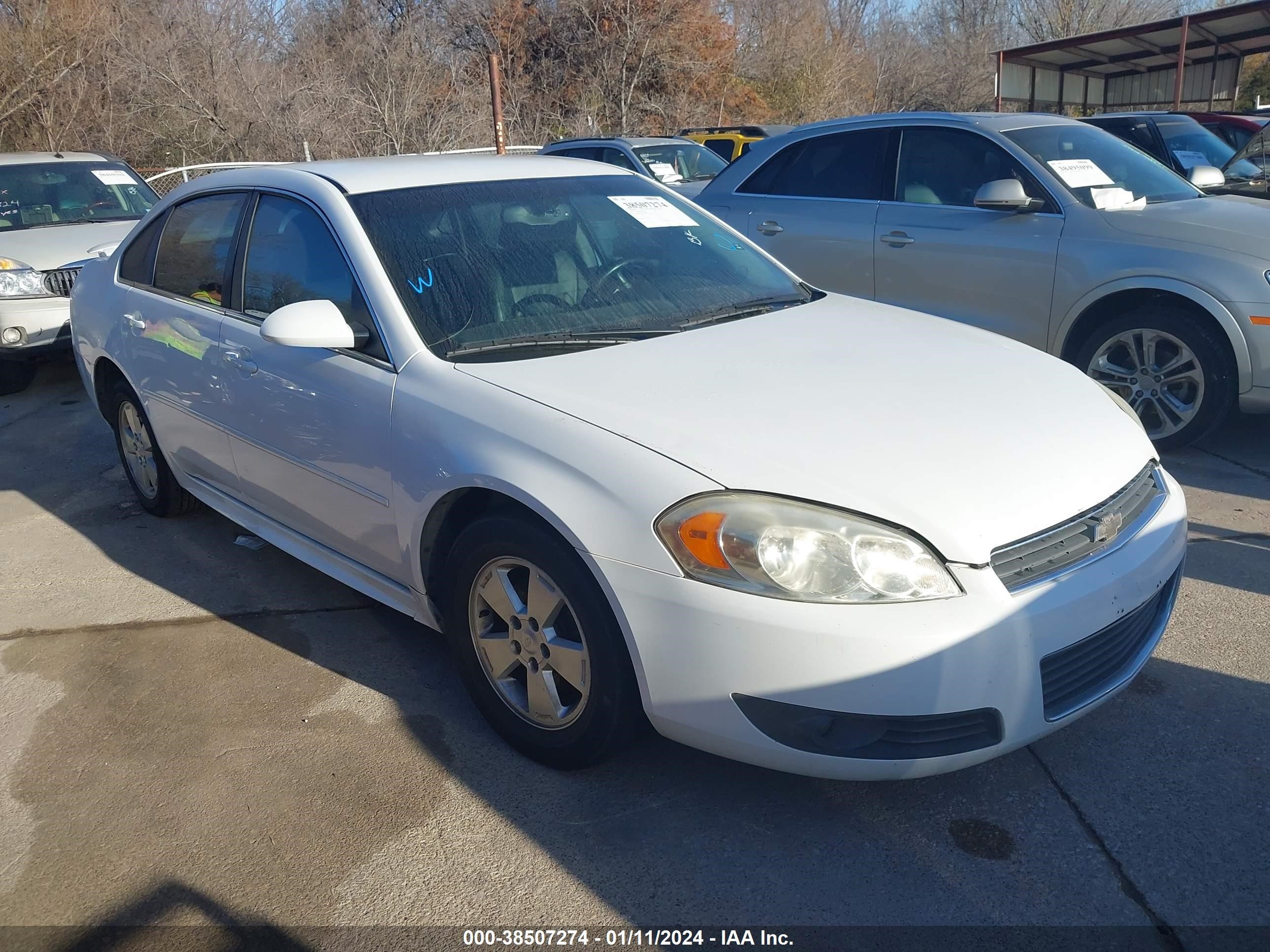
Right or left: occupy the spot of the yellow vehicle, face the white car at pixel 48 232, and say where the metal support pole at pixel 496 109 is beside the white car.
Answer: right

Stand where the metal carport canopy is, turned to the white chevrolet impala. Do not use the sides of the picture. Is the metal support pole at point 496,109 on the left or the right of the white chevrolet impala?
right

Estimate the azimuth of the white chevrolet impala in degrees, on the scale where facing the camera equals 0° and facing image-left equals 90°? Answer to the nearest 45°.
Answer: approximately 315°

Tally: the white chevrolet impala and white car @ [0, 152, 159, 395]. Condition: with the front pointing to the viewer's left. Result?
0

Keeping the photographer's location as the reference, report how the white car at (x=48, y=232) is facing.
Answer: facing the viewer and to the right of the viewer

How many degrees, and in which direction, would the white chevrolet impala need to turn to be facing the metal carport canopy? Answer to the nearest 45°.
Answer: approximately 90° to its left

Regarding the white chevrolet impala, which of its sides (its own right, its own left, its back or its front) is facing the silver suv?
left
